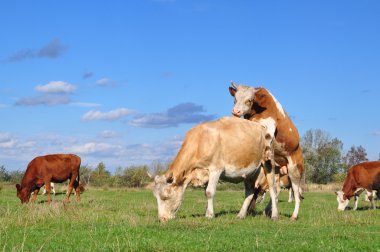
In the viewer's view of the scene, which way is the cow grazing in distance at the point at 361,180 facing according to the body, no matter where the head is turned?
to the viewer's left

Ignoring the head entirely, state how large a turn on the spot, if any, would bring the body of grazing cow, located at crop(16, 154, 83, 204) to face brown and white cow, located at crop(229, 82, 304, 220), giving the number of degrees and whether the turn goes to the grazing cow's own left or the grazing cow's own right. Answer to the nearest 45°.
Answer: approximately 135° to the grazing cow's own left

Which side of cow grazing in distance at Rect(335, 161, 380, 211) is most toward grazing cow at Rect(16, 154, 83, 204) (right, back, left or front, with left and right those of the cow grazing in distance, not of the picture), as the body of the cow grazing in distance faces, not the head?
front

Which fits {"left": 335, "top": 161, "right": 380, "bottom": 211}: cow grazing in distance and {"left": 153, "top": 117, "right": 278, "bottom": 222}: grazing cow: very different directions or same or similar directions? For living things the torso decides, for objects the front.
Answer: same or similar directions

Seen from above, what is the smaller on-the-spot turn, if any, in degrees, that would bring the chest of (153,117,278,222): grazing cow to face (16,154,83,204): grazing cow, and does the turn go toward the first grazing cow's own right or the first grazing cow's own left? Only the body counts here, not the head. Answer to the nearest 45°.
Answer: approximately 45° to the first grazing cow's own right

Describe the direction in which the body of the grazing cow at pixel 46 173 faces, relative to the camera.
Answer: to the viewer's left

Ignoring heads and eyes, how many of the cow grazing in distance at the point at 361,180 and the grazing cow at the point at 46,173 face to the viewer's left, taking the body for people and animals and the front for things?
2

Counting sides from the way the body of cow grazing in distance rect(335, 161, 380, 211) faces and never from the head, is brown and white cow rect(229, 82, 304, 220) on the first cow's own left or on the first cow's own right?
on the first cow's own left

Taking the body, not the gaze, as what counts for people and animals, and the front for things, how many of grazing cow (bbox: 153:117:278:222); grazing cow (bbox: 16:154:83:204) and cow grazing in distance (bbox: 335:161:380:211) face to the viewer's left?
3

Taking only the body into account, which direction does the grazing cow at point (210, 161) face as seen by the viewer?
to the viewer's left

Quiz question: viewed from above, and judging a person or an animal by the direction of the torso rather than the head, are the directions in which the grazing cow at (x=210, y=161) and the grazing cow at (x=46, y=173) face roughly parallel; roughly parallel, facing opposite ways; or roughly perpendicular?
roughly parallel
